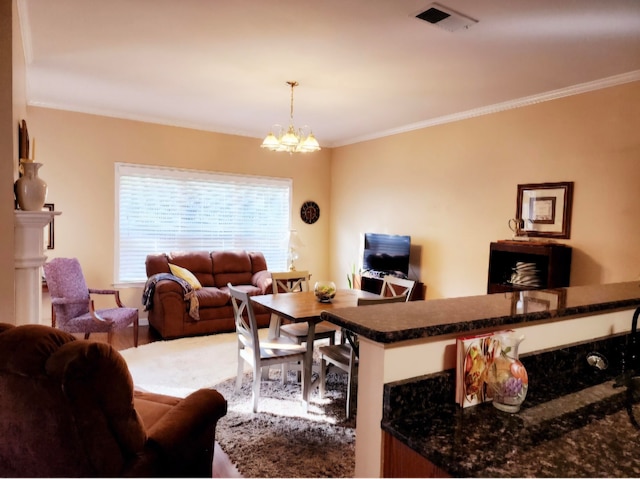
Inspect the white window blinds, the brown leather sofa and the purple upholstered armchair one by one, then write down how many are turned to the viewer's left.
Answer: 0

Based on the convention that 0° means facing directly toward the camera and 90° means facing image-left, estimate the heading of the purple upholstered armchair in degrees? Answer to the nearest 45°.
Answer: approximately 315°

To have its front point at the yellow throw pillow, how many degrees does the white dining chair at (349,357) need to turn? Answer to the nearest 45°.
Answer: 0° — it already faces it

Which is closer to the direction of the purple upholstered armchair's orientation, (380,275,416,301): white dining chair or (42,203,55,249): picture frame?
the white dining chair

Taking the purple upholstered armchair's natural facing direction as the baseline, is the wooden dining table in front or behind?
in front

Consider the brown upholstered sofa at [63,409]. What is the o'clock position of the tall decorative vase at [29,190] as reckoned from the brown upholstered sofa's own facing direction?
The tall decorative vase is roughly at 10 o'clock from the brown upholstered sofa.

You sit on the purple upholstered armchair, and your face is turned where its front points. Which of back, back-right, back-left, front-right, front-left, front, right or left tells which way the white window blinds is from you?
left

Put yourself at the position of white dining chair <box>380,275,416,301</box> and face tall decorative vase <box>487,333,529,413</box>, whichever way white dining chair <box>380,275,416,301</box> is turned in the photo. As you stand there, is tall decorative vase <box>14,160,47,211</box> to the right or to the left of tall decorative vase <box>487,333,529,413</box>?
right

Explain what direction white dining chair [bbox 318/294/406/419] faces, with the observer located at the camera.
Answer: facing away from the viewer and to the left of the viewer

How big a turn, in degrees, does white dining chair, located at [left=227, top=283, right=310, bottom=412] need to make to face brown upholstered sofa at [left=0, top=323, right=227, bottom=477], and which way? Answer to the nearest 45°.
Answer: approximately 135° to its right

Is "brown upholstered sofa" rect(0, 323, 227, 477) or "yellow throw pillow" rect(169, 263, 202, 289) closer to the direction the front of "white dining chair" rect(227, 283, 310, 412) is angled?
the yellow throw pillow

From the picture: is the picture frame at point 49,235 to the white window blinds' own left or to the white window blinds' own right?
on its right

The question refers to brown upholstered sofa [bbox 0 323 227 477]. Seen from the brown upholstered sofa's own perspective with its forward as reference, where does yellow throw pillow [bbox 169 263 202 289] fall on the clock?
The yellow throw pillow is roughly at 11 o'clock from the brown upholstered sofa.

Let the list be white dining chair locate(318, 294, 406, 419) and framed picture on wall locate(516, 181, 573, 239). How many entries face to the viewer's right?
0

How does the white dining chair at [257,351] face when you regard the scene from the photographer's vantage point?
facing away from the viewer and to the right of the viewer

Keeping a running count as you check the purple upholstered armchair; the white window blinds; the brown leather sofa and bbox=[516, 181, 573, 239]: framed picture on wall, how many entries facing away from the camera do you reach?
0

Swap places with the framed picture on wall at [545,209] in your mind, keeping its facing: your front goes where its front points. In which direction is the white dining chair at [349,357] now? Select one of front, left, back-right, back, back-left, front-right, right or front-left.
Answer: front

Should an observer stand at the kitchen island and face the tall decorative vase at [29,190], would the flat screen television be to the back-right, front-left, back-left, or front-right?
front-right

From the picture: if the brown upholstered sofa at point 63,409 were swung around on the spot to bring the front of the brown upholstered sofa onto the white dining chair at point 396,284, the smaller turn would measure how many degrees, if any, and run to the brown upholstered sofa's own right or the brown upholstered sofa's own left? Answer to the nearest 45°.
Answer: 0° — it already faces it

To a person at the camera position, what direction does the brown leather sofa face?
facing the viewer and to the right of the viewer
